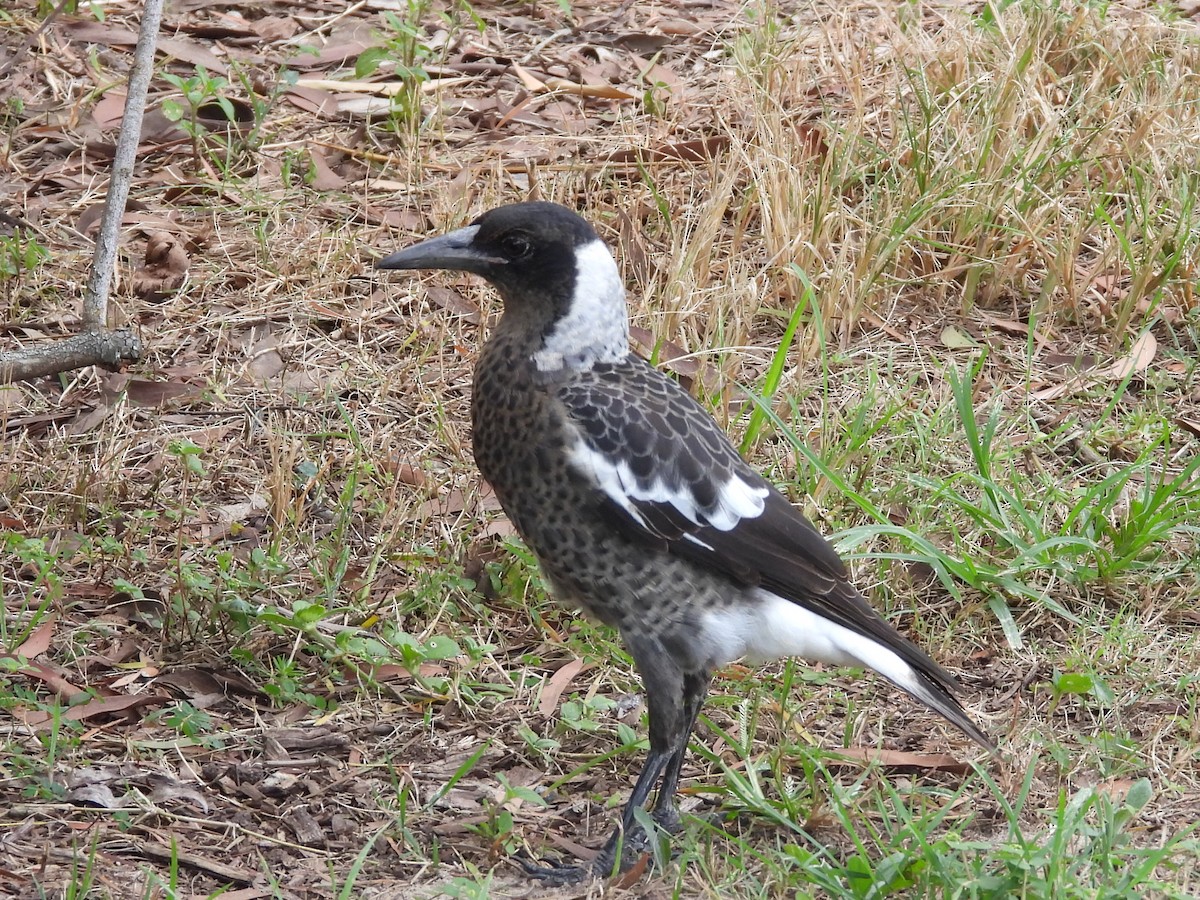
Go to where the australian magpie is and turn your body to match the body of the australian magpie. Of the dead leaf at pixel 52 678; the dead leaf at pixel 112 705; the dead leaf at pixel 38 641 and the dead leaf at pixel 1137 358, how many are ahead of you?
3

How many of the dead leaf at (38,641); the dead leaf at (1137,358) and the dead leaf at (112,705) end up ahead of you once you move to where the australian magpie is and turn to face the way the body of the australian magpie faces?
2

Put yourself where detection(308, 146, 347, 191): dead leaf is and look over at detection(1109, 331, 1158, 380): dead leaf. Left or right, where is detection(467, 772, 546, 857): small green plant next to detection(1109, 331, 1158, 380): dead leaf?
right

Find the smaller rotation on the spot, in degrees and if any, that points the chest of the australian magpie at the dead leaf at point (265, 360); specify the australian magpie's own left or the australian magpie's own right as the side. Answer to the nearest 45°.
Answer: approximately 45° to the australian magpie's own right

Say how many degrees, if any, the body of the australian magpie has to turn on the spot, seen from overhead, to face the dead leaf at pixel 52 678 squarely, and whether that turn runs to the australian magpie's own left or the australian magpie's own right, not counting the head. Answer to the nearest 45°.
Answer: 0° — it already faces it

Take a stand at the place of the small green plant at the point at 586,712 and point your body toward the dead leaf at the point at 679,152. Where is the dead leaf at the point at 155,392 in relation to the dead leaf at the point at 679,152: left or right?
left

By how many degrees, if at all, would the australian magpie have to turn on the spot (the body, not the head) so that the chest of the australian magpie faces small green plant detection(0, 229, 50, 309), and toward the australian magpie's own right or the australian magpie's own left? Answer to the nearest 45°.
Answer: approximately 45° to the australian magpie's own right

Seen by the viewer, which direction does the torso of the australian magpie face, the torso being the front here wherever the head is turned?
to the viewer's left

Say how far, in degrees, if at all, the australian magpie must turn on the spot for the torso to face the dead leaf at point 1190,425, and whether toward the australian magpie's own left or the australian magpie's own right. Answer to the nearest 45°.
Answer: approximately 135° to the australian magpie's own right
